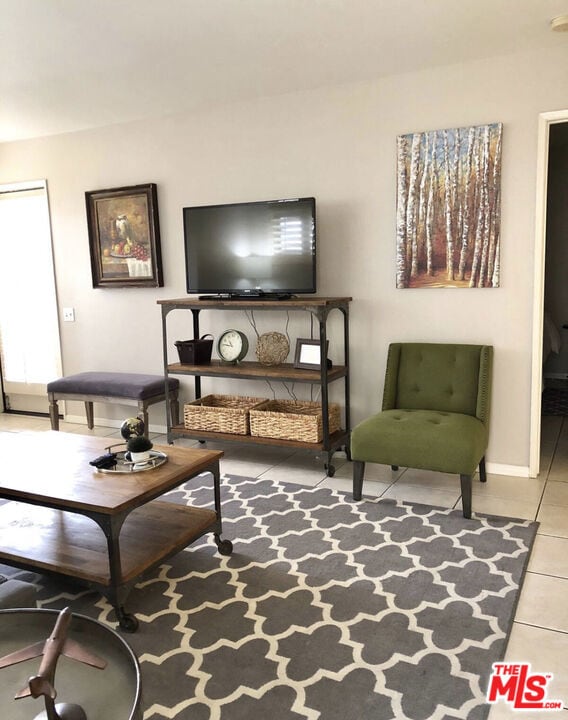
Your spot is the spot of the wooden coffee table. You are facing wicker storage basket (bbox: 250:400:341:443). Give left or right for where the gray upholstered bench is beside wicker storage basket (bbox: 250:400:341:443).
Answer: left

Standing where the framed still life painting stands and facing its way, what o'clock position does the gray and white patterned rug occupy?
The gray and white patterned rug is roughly at 10 o'clock from the framed still life painting.

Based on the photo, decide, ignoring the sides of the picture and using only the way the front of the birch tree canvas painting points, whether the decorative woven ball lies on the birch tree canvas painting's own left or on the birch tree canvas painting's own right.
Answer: on the birch tree canvas painting's own right

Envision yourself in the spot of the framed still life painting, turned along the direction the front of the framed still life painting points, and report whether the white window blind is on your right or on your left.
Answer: on your right

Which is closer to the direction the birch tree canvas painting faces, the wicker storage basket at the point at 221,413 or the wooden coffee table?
the wooden coffee table
